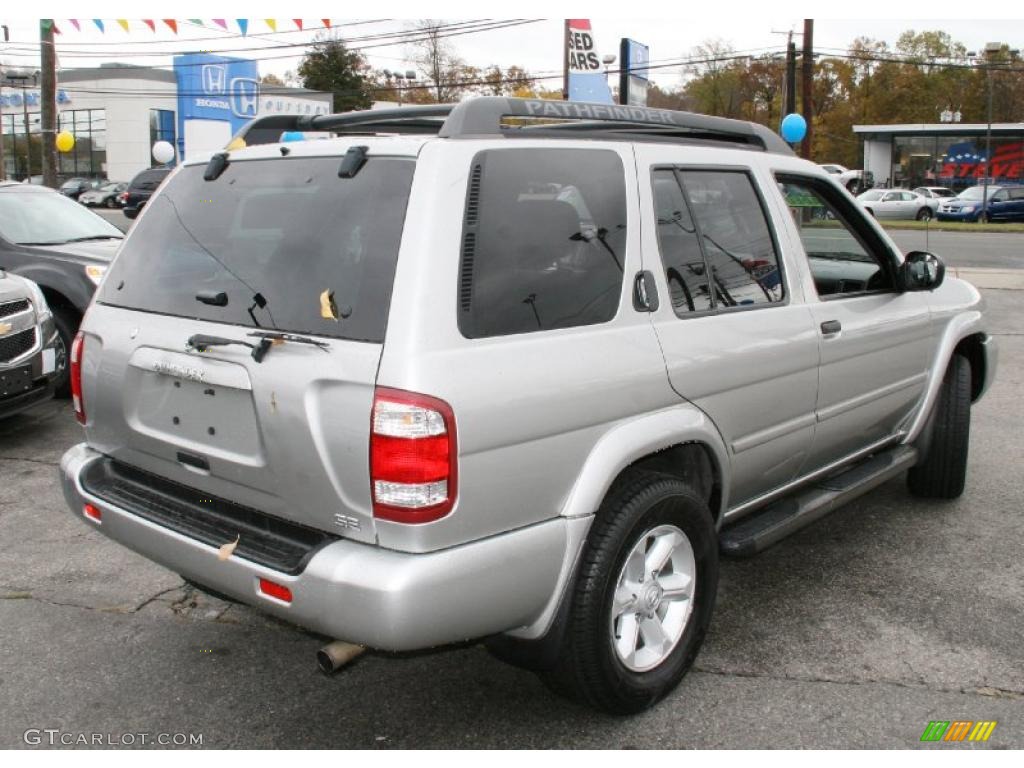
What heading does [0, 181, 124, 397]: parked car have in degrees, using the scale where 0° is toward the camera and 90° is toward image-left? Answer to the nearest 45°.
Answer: approximately 315°

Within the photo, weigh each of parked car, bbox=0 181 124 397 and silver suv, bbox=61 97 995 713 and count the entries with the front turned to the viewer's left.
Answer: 0

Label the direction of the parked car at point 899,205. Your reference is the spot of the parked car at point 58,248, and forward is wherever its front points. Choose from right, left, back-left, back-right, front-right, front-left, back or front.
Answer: left

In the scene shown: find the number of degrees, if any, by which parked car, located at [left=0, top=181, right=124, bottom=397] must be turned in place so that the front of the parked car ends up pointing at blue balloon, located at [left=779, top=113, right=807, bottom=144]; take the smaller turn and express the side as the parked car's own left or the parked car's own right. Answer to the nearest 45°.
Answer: approximately 90° to the parked car's own left

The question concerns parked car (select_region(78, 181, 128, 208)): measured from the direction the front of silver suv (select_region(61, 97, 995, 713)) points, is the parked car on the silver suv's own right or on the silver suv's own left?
on the silver suv's own left

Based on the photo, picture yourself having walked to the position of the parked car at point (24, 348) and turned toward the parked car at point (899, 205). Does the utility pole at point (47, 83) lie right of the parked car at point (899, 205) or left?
left

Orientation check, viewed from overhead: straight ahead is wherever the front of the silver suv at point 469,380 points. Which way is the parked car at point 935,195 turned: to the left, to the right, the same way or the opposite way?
the opposite way

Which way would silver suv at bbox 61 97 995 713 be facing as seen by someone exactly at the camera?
facing away from the viewer and to the right of the viewer

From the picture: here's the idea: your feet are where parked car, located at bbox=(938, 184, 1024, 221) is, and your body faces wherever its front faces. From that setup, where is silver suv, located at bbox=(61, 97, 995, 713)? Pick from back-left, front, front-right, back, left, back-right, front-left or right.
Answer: front-left

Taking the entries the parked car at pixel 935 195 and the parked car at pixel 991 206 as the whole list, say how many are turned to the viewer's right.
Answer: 0
